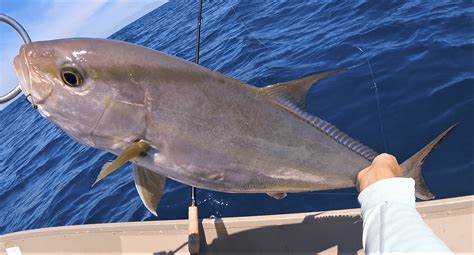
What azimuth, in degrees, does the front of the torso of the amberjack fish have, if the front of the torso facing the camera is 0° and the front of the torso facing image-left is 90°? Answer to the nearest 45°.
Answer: approximately 90°
